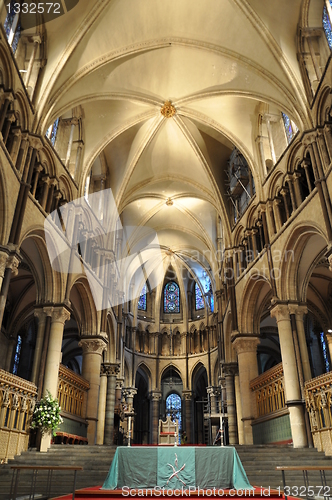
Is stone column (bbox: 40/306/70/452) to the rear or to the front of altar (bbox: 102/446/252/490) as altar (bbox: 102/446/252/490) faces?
to the rear

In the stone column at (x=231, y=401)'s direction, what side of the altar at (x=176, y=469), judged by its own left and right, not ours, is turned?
back

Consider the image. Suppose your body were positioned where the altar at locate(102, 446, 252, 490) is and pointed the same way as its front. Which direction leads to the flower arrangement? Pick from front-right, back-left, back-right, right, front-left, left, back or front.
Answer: back-right

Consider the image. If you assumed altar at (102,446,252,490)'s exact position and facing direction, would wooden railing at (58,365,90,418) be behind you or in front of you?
behind

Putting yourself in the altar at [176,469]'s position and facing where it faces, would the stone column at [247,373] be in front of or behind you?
behind

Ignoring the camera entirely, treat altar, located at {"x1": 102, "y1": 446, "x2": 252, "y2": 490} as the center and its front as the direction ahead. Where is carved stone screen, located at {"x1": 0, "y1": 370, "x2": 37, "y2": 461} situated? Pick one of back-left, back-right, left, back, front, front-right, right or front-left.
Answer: back-right

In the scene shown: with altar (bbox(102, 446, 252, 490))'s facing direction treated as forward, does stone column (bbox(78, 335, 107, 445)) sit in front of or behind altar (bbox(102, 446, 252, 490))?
behind

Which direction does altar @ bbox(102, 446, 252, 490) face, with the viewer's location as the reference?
facing the viewer

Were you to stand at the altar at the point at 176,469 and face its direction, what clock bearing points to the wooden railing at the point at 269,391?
The wooden railing is roughly at 7 o'clock from the altar.

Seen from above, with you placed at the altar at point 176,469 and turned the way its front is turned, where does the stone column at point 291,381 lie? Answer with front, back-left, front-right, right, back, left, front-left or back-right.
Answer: back-left

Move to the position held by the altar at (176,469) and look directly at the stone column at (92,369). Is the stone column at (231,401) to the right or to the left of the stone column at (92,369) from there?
right

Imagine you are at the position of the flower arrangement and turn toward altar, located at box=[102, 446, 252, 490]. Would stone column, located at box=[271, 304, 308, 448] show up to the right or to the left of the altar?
left

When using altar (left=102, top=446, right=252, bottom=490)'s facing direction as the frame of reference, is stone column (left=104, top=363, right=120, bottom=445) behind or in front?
behind
